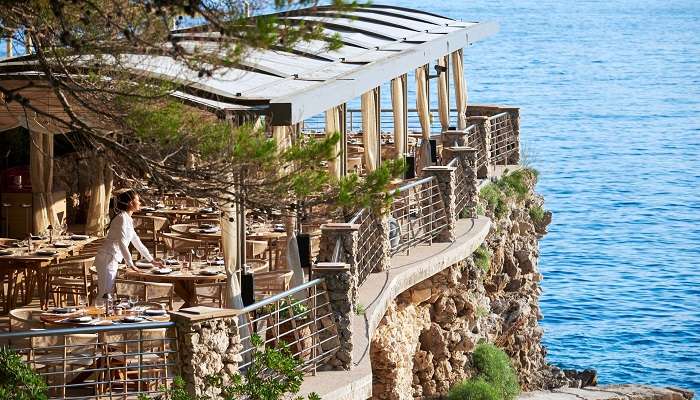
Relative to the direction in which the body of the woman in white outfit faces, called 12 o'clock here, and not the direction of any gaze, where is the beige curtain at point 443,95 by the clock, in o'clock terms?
The beige curtain is roughly at 10 o'clock from the woman in white outfit.

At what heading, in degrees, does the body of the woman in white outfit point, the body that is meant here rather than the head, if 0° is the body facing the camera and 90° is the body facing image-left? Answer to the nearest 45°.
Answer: approximately 270°

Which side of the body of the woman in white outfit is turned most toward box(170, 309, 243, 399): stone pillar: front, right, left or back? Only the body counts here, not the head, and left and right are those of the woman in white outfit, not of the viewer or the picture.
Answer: right

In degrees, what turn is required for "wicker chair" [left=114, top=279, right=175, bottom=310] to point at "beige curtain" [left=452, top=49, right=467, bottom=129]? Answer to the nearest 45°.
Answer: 0° — it already faces it

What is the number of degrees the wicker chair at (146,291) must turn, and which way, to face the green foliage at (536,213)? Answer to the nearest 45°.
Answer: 0° — it already faces it

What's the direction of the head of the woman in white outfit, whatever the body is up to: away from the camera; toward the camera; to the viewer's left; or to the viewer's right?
to the viewer's right

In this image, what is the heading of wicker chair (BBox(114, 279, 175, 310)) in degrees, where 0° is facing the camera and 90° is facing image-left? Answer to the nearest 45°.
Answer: approximately 225°

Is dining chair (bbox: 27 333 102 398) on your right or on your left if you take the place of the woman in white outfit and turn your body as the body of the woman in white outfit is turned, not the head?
on your right

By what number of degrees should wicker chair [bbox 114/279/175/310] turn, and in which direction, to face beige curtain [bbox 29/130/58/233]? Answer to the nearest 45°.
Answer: approximately 45° to its left

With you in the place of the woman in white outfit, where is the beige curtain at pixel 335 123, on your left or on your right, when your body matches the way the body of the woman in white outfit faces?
on your left

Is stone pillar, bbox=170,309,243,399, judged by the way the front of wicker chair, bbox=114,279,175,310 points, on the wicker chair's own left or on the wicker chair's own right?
on the wicker chair's own right

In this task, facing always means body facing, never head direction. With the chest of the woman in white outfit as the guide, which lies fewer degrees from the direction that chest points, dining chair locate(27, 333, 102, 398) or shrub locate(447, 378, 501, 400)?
the shrub
